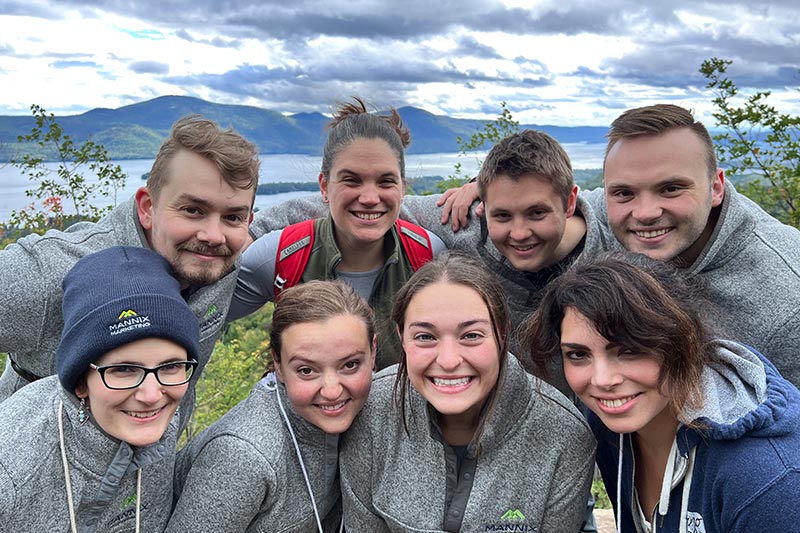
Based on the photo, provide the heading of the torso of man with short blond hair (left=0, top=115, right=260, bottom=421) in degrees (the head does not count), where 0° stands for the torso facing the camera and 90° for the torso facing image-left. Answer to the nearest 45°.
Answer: approximately 315°

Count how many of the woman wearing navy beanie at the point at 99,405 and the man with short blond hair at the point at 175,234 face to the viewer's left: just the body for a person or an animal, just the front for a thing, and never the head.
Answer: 0

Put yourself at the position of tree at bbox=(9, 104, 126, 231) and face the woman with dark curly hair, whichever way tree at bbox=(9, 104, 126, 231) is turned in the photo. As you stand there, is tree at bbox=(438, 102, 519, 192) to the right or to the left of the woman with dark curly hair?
left

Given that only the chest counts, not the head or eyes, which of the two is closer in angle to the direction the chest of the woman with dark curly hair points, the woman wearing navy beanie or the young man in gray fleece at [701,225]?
the woman wearing navy beanie

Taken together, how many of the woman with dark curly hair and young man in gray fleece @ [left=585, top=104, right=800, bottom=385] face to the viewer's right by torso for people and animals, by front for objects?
0

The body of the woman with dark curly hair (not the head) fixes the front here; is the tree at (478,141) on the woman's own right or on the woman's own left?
on the woman's own right

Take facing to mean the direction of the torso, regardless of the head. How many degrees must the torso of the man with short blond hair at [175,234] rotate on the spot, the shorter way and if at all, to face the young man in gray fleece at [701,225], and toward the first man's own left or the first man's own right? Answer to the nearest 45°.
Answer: approximately 45° to the first man's own left

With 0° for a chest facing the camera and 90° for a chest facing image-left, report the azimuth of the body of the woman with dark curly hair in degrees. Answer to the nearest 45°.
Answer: approximately 45°

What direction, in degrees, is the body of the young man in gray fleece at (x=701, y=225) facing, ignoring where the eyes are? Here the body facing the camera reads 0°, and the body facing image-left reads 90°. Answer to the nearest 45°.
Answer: approximately 45°

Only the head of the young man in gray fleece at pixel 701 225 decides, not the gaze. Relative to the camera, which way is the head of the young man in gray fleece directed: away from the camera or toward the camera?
toward the camera
